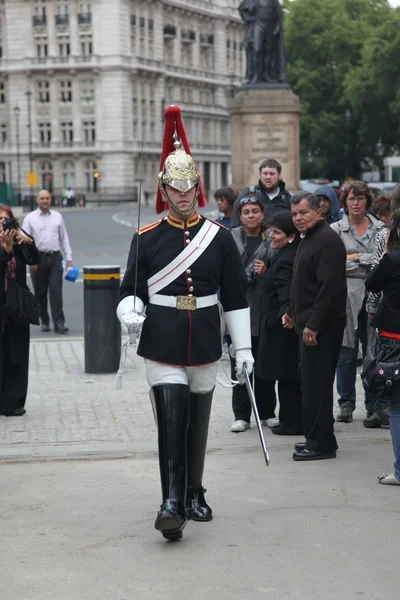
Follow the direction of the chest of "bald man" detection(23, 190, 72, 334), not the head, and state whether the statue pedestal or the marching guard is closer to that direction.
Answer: the marching guard

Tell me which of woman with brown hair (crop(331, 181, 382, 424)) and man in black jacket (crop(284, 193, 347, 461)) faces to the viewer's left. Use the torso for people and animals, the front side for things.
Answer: the man in black jacket

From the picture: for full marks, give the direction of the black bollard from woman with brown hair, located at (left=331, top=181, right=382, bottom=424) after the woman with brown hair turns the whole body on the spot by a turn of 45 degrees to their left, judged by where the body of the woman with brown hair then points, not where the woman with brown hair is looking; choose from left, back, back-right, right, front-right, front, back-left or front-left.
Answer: back

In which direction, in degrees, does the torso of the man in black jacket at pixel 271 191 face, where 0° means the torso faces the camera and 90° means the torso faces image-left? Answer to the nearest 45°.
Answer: approximately 0°

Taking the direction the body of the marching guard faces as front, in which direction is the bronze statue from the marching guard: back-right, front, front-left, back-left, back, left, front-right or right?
back

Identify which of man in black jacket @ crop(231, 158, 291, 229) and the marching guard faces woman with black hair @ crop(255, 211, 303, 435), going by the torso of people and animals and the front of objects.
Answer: the man in black jacket

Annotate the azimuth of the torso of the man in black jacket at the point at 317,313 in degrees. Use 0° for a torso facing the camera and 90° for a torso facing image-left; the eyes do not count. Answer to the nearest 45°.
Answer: approximately 90°

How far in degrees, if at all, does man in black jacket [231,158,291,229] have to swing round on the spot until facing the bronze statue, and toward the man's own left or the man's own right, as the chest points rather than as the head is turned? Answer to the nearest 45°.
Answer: approximately 180°
